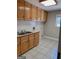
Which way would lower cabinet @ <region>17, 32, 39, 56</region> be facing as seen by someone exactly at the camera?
facing the viewer and to the right of the viewer
